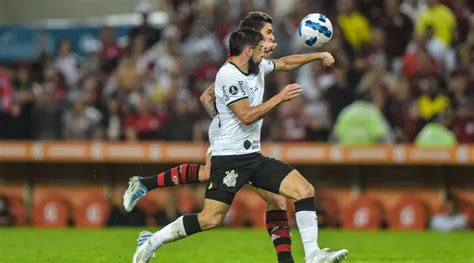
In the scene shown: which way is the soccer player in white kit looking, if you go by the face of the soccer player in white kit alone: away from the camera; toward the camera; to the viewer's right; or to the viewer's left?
to the viewer's right

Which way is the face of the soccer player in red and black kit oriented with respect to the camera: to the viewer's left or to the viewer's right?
to the viewer's right

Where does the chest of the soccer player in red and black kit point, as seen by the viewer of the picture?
to the viewer's right

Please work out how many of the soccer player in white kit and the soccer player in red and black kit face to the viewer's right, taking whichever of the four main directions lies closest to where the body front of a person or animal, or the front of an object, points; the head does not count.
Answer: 2

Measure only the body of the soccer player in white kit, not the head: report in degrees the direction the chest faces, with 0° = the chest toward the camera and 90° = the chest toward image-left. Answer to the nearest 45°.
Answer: approximately 270°
